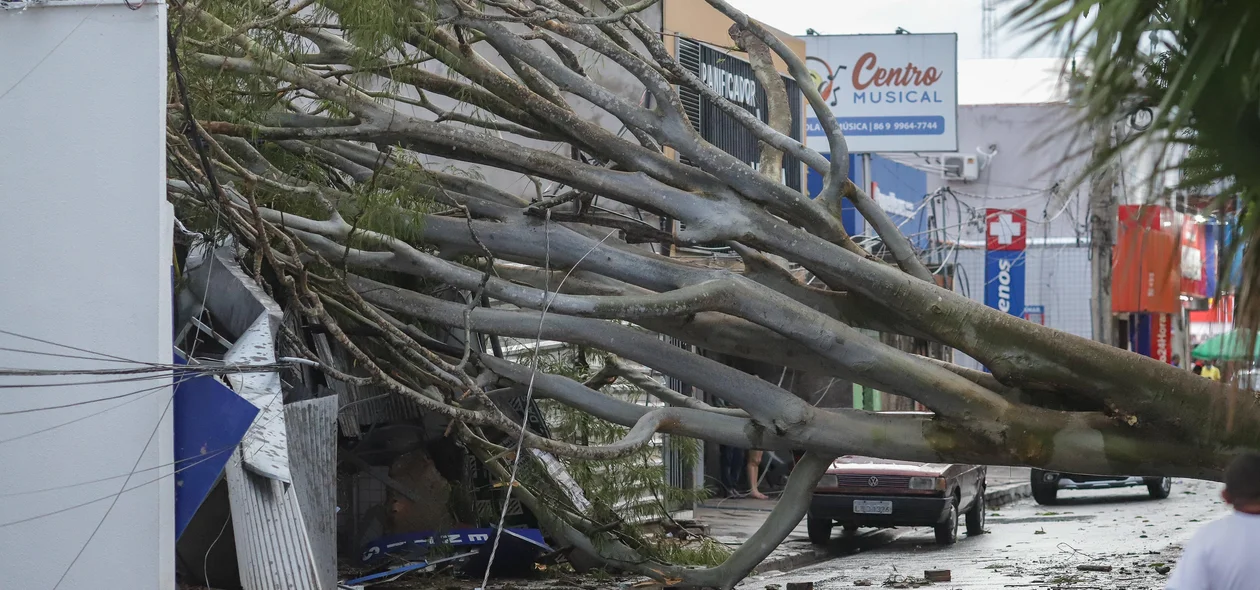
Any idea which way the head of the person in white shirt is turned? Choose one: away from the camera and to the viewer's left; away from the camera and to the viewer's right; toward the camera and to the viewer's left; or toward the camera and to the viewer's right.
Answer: away from the camera and to the viewer's left

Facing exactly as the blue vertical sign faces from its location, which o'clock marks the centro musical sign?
The centro musical sign is roughly at 1 o'clock from the blue vertical sign.

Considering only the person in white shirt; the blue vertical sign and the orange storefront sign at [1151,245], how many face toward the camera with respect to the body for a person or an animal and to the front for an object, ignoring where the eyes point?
2

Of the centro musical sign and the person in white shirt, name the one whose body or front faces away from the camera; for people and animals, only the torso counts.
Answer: the person in white shirt

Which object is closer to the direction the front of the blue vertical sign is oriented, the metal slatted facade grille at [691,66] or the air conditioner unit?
the metal slatted facade grille

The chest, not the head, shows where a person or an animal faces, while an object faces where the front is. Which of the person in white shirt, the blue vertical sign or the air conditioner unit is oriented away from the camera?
the person in white shirt

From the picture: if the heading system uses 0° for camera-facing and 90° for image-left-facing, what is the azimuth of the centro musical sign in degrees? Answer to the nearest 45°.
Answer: approximately 0°

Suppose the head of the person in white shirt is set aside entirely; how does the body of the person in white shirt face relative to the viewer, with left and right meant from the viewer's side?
facing away from the viewer
